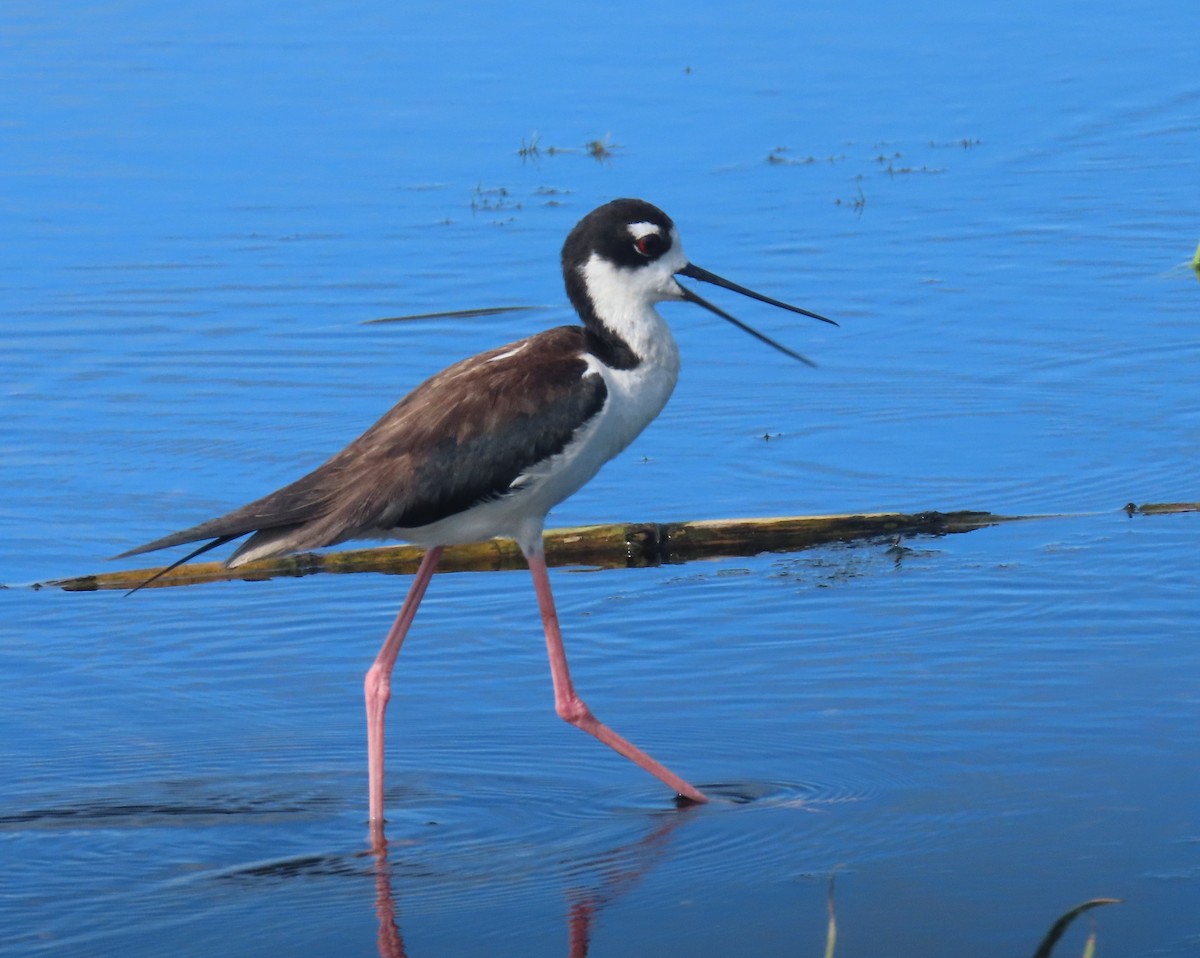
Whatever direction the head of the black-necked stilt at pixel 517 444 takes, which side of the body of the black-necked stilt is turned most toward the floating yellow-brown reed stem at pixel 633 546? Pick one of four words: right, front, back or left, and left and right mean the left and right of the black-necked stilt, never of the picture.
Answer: left

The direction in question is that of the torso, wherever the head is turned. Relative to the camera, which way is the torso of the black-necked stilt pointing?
to the viewer's right
